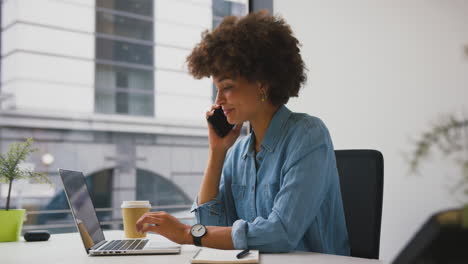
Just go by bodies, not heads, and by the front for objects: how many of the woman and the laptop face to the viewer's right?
1

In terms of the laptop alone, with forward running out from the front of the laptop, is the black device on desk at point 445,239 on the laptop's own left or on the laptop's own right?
on the laptop's own right

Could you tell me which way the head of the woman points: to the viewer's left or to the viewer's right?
to the viewer's left

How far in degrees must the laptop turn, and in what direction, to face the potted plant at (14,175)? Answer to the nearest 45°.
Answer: approximately 135° to its left

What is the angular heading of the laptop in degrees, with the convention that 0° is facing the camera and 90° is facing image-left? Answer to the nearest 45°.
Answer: approximately 270°

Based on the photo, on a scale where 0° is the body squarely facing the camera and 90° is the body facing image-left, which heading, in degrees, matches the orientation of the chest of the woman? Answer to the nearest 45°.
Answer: approximately 45°
